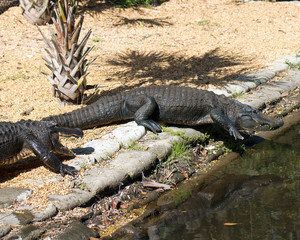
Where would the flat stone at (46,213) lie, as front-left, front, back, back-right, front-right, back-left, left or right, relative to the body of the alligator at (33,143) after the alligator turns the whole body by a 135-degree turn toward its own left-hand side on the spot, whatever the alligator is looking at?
back-left

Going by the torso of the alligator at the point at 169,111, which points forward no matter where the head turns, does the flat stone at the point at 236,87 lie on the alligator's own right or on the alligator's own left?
on the alligator's own left

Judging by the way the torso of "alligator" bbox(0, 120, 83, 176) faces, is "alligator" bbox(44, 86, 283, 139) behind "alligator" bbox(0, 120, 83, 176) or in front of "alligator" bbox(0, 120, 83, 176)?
in front

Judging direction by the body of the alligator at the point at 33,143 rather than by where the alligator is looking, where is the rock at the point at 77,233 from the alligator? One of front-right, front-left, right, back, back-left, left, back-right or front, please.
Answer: right

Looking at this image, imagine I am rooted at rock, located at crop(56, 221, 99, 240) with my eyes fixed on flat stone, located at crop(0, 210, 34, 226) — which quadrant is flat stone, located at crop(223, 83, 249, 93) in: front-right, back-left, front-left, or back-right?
back-right

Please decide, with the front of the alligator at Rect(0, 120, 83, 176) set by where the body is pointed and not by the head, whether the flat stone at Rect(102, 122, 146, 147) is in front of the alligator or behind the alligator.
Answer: in front

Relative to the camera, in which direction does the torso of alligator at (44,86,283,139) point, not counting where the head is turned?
to the viewer's right

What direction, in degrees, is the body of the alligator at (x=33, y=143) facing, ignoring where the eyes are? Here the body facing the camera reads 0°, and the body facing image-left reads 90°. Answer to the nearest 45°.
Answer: approximately 270°

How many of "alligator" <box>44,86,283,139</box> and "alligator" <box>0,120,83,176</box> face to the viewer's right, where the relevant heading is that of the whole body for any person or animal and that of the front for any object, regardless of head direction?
2
